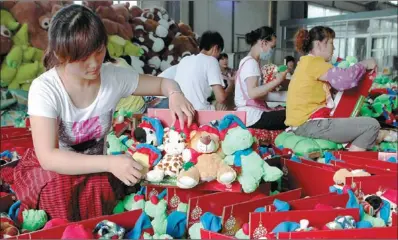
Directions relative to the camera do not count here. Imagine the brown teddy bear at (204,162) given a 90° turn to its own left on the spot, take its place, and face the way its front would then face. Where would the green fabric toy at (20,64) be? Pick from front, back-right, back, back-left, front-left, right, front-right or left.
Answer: back-left

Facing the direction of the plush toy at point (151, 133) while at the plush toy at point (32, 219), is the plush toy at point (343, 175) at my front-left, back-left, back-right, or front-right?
front-right

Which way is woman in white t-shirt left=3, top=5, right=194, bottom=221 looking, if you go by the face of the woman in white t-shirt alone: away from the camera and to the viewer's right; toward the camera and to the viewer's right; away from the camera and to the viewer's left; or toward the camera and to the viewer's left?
toward the camera and to the viewer's right

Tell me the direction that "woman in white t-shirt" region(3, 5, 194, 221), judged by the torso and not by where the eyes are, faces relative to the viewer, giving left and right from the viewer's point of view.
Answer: facing the viewer and to the right of the viewer

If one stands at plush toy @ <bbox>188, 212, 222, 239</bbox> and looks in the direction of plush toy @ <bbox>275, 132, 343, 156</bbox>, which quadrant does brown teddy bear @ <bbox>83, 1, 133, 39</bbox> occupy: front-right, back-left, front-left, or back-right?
front-left

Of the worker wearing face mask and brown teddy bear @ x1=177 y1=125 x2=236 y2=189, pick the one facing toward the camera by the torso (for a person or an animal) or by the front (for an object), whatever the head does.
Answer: the brown teddy bear

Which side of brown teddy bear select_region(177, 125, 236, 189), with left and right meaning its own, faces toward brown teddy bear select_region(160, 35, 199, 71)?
back

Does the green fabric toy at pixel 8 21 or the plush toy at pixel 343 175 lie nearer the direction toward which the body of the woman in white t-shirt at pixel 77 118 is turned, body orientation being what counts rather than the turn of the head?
the plush toy

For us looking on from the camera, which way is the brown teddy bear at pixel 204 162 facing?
facing the viewer
